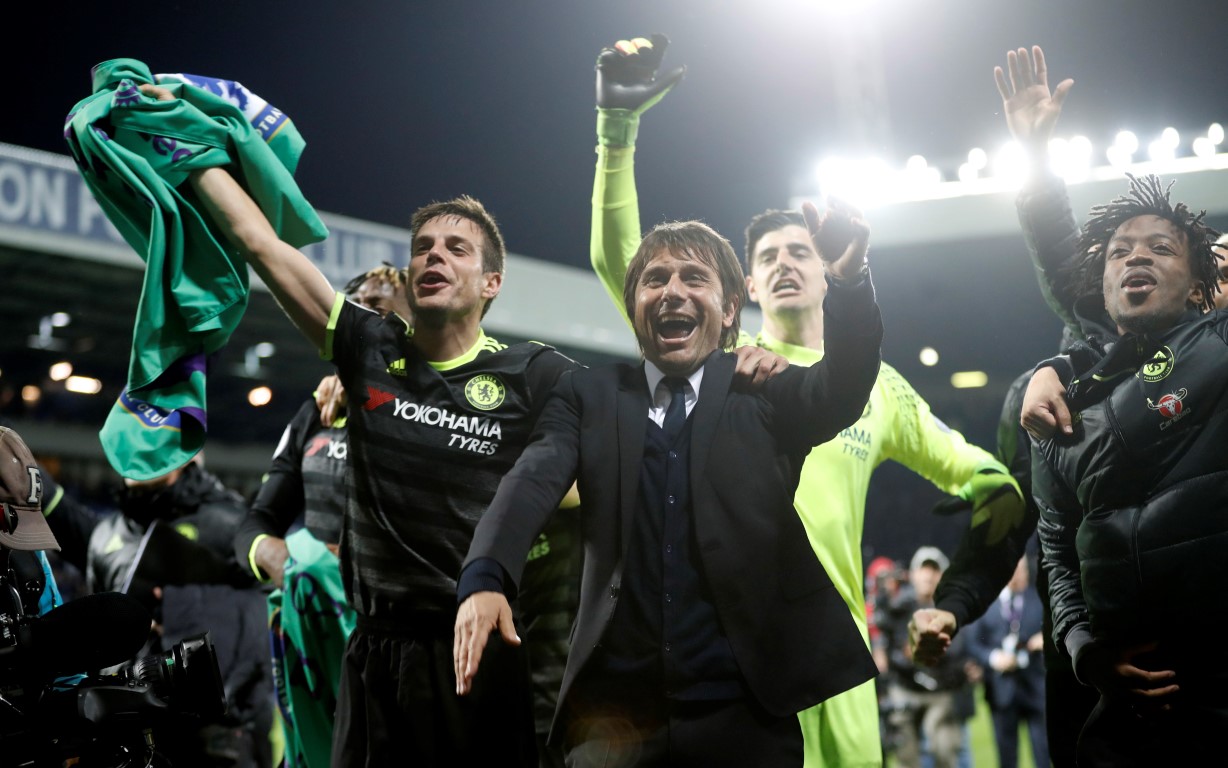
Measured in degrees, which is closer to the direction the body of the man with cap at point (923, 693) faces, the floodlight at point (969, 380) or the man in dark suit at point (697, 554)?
the man in dark suit

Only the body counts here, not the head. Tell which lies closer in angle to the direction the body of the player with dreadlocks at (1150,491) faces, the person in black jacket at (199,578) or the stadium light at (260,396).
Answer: the person in black jacket

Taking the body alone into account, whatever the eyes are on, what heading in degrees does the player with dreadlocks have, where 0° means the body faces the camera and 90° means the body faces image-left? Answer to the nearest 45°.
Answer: approximately 45°

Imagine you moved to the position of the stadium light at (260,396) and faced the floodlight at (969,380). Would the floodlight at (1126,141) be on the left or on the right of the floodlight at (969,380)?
right

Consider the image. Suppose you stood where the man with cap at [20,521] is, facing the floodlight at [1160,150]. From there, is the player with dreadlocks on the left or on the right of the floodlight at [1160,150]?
right

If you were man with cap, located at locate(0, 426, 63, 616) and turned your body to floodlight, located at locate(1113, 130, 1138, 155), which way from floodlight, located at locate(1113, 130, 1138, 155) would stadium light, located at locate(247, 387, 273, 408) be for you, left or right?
left

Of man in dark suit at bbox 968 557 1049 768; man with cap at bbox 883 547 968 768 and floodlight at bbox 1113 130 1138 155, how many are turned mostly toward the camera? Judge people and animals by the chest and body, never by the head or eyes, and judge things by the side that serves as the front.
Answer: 3

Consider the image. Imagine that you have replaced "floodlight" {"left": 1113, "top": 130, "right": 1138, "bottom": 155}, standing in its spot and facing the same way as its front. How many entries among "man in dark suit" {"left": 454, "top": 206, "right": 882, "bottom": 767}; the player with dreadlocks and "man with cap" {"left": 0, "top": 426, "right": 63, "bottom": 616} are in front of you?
3

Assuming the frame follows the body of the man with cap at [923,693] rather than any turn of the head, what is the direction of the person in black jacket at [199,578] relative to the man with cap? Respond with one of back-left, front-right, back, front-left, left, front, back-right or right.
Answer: front-right

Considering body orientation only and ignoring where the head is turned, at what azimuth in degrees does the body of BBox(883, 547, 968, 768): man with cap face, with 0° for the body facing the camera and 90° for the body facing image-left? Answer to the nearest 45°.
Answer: approximately 0°
